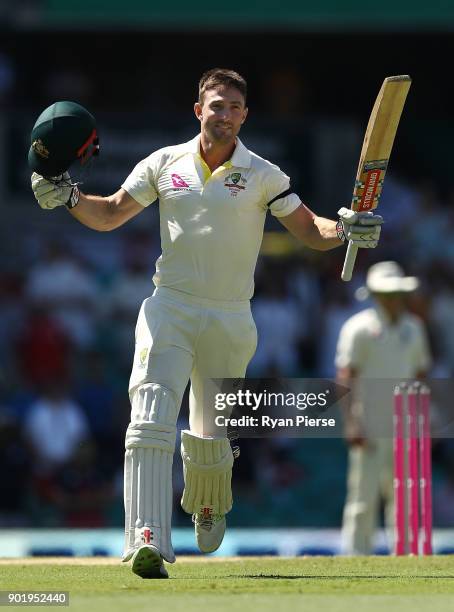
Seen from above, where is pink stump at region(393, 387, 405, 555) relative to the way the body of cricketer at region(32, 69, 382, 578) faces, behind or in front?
behind

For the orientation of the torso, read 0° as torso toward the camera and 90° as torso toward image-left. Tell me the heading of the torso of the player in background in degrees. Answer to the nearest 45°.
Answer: approximately 315°

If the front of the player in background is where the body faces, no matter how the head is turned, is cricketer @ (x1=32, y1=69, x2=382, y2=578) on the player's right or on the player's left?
on the player's right

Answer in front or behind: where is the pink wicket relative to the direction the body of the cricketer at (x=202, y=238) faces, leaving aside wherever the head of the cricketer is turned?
behind
